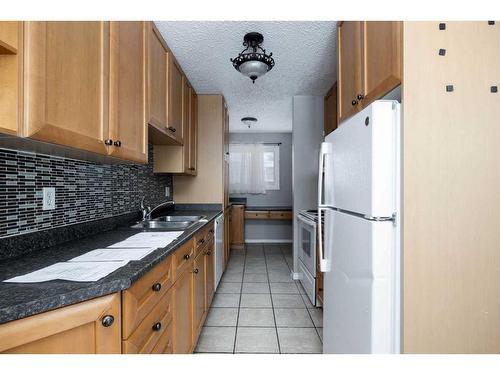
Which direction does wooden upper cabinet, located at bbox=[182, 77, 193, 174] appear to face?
to the viewer's right

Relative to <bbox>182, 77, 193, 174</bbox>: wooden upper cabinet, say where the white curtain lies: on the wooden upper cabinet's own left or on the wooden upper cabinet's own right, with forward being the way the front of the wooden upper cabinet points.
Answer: on the wooden upper cabinet's own left

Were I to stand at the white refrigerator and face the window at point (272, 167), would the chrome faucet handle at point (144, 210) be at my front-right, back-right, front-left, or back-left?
front-left

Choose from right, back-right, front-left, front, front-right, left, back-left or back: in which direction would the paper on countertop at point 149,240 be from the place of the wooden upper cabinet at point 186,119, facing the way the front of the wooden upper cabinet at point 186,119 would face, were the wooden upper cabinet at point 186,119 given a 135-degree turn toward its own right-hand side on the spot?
front-left

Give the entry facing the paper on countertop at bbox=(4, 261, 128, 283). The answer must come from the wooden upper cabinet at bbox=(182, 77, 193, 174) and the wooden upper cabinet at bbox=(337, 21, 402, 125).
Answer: the wooden upper cabinet at bbox=(337, 21, 402, 125)

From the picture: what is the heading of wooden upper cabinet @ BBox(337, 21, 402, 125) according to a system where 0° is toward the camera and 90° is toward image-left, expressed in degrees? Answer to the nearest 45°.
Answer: approximately 45°

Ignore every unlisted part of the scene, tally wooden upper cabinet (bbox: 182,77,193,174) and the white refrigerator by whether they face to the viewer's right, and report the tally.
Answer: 1

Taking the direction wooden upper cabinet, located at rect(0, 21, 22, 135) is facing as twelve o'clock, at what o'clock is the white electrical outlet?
The white electrical outlet is roughly at 8 o'clock from the wooden upper cabinet.

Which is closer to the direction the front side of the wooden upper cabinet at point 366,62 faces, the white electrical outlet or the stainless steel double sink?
the white electrical outlet

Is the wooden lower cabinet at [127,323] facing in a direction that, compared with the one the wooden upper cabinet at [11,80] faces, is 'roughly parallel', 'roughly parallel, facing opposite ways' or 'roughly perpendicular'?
roughly parallel

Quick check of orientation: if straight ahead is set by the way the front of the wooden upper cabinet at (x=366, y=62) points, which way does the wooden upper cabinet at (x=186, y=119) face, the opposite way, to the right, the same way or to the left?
the opposite way

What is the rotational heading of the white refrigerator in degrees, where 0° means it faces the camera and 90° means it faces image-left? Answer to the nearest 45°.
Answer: approximately 45°

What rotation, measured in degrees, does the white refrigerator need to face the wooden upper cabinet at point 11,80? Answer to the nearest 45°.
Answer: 0° — it already faces it

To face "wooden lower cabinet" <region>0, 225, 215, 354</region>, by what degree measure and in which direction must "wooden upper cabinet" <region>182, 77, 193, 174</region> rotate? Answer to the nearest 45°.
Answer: approximately 90° to its right
